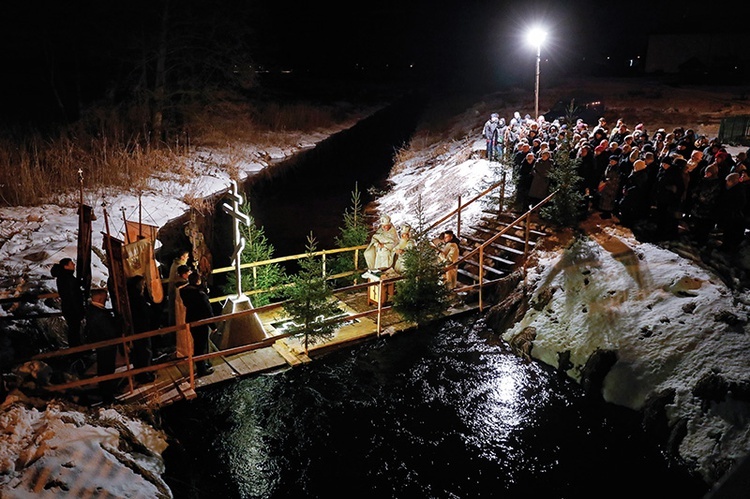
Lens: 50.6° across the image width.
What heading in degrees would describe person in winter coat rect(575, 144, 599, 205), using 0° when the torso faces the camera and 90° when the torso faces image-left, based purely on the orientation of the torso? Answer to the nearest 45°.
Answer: approximately 45°

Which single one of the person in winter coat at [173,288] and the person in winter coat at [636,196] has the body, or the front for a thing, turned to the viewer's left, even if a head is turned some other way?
the person in winter coat at [636,196]

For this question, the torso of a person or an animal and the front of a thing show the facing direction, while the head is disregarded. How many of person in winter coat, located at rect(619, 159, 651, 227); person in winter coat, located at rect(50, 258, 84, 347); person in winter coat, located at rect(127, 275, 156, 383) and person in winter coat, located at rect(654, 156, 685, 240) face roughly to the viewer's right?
2

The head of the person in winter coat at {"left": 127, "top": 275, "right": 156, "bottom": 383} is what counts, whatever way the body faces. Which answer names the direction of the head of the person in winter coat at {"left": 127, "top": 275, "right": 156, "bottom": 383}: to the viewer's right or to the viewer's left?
to the viewer's right

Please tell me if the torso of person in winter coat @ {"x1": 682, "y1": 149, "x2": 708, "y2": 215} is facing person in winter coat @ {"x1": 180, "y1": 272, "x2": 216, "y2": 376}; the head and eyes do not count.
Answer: yes

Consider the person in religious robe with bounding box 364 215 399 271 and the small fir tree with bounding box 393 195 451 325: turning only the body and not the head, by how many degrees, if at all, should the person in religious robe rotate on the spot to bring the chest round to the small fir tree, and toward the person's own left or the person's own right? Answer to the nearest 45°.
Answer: approximately 90° to the person's own left

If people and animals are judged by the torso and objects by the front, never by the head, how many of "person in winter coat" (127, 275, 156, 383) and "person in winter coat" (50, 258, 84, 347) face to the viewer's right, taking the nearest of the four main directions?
2

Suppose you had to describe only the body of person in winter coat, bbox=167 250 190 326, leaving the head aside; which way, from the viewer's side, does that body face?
to the viewer's right

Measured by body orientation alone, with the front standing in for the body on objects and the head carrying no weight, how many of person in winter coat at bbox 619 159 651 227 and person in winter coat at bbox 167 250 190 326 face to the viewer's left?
1

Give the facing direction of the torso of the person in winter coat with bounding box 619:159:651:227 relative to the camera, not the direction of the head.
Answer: to the viewer's left

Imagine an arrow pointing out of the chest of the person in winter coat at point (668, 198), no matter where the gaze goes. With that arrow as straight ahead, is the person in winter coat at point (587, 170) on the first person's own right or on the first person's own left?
on the first person's own right

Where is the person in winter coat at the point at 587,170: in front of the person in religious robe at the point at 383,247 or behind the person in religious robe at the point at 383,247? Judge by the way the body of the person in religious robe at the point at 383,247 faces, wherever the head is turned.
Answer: behind

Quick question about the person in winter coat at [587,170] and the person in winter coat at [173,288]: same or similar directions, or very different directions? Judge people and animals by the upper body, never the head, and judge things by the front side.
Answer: very different directions
